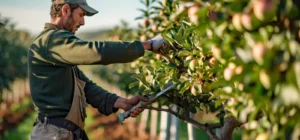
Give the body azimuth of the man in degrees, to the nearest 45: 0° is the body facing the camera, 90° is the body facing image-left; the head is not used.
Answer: approximately 270°

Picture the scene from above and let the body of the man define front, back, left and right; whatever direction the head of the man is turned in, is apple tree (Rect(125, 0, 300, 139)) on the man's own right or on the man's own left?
on the man's own right

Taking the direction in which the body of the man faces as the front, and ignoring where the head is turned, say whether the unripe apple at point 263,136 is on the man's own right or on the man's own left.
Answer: on the man's own right

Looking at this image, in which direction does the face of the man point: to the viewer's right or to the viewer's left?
to the viewer's right
